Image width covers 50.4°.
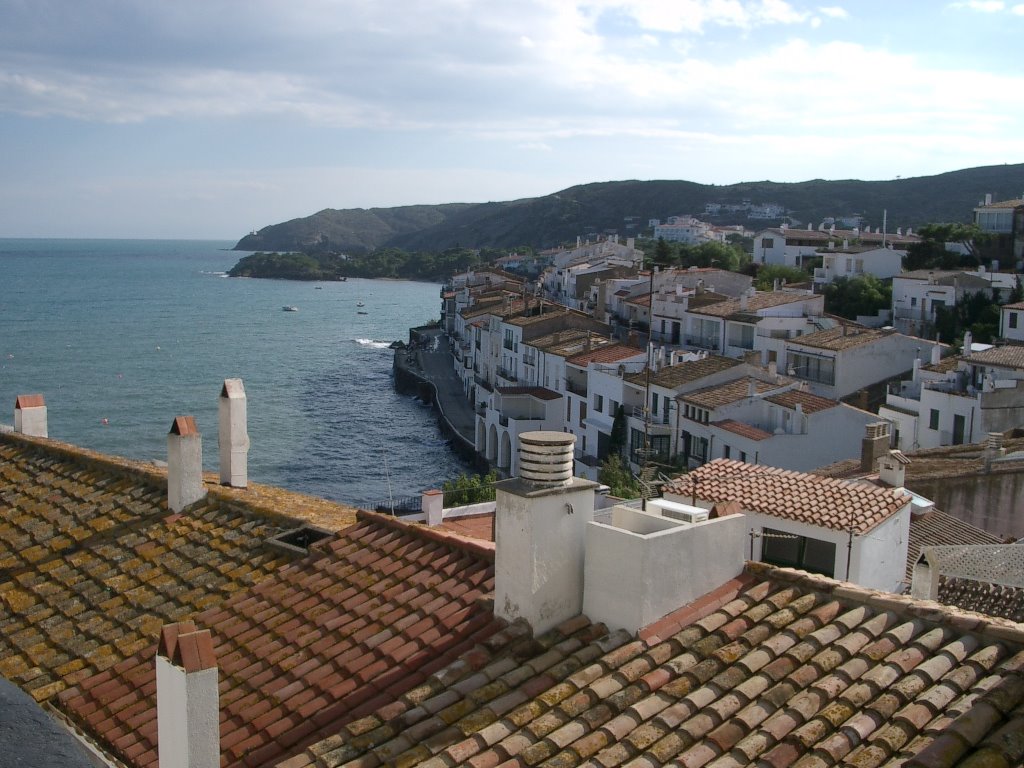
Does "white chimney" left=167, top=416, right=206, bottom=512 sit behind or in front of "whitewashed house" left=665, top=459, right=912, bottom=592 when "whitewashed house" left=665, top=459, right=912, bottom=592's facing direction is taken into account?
in front

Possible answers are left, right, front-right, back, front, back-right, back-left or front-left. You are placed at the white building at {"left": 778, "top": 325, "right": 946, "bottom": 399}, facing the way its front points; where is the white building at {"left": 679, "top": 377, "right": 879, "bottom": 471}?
front-left

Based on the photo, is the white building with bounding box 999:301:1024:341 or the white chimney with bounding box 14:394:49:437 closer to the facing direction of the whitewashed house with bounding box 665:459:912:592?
the white chimney

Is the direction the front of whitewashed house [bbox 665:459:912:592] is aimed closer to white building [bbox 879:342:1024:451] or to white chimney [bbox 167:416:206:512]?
the white chimney

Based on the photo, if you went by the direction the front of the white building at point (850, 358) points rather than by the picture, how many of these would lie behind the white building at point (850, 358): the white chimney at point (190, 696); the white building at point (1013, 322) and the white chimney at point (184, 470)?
1

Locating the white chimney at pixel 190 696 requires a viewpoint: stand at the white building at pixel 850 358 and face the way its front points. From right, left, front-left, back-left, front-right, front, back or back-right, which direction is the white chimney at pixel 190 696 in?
front-left

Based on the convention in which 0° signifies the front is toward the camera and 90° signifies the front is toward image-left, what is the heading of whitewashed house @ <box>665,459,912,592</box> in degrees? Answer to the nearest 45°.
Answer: approximately 45°

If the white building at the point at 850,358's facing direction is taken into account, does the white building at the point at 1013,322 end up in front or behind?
behind

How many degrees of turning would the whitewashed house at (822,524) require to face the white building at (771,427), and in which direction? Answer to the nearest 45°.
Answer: approximately 135° to its right
